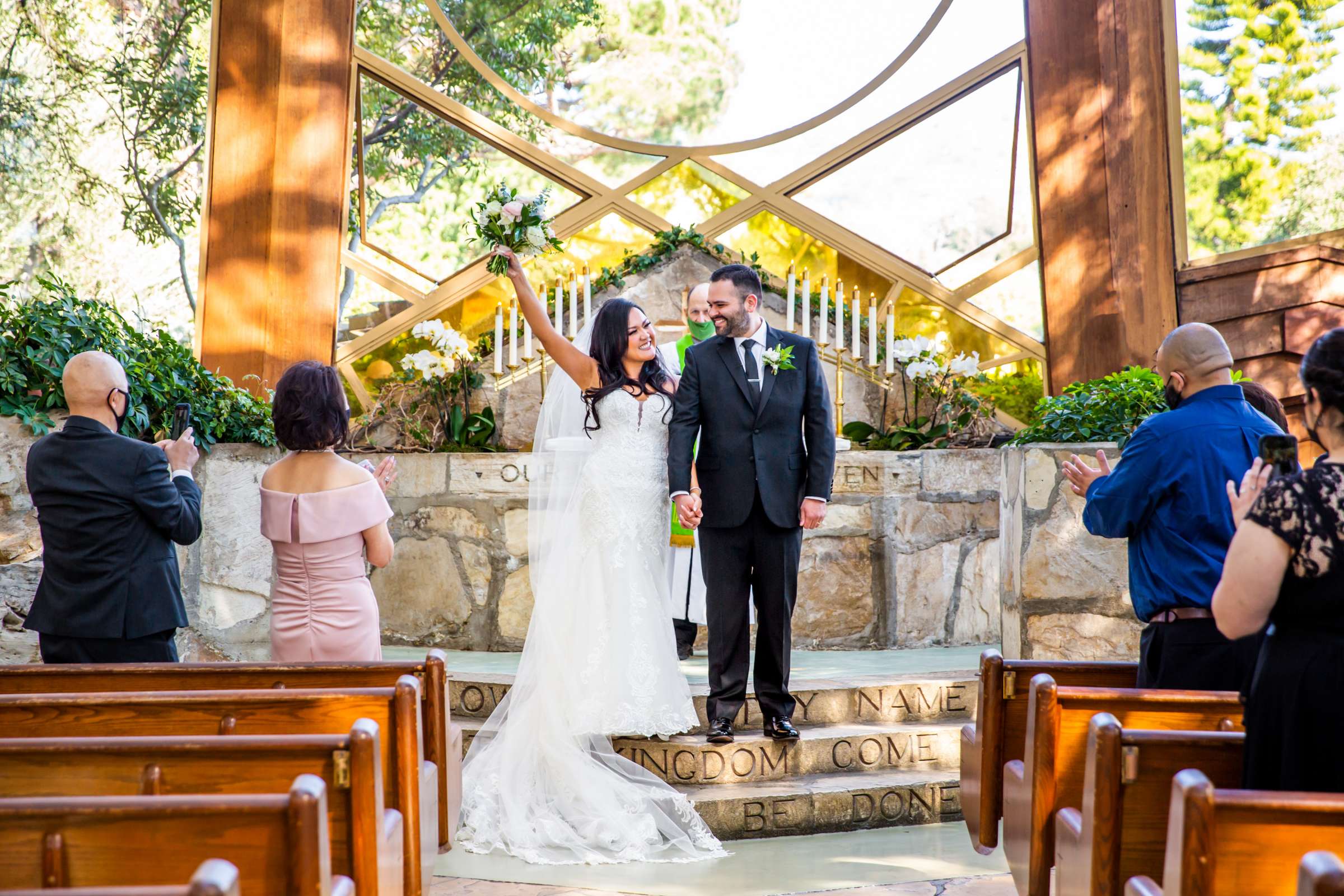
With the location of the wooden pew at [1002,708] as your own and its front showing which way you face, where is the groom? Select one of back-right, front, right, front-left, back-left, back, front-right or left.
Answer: front-left

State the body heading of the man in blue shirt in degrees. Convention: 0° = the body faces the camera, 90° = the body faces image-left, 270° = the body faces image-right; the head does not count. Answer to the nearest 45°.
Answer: approximately 135°

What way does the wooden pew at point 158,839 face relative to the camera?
away from the camera

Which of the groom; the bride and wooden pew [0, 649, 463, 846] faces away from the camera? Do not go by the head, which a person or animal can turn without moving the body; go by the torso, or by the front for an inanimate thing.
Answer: the wooden pew

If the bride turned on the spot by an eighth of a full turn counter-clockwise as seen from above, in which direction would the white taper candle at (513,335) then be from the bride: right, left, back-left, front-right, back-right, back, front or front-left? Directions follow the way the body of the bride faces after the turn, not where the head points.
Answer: left

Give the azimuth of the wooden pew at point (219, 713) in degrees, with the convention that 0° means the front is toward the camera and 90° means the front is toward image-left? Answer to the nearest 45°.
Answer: approximately 180°

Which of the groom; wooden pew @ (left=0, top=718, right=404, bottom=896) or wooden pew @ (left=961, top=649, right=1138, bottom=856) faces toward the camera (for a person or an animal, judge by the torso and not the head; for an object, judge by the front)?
the groom

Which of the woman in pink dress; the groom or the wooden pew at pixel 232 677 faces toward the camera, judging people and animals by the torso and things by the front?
the groom

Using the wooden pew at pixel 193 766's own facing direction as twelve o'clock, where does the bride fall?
The bride is roughly at 1 o'clock from the wooden pew.

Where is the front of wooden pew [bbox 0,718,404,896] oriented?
away from the camera

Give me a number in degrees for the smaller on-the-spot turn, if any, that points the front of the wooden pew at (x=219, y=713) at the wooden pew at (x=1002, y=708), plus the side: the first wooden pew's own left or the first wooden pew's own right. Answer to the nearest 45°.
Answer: approximately 90° to the first wooden pew's own right

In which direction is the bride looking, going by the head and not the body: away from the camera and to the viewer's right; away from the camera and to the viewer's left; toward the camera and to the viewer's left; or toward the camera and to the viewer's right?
toward the camera and to the viewer's right

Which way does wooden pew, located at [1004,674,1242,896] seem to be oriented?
away from the camera

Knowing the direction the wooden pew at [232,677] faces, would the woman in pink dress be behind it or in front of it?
in front

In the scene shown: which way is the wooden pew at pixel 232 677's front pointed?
away from the camera

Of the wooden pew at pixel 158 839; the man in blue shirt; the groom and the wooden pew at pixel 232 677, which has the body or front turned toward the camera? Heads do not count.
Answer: the groom

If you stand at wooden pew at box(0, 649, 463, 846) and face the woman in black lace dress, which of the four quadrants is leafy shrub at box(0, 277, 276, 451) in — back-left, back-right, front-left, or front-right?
back-left
